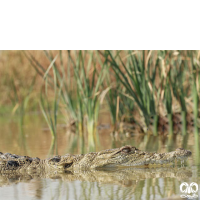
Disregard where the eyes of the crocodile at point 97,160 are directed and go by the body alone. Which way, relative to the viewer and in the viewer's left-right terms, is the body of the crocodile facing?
facing to the right of the viewer

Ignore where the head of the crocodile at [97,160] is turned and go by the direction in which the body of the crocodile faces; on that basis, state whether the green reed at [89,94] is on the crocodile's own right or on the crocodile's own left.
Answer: on the crocodile's own left

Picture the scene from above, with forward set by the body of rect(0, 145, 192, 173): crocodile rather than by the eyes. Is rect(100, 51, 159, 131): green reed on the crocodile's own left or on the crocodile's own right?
on the crocodile's own left
